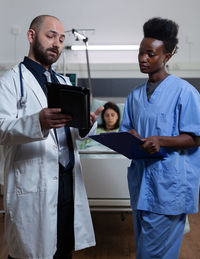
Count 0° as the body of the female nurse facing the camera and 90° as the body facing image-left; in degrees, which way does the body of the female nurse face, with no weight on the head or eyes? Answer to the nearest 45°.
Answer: approximately 45°

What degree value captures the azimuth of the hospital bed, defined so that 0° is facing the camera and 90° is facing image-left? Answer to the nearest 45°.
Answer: approximately 0°

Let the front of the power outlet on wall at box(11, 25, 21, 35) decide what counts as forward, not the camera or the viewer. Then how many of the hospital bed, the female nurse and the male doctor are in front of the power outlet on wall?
3

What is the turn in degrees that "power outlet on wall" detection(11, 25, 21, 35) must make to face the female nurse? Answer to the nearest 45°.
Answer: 0° — it already faces them

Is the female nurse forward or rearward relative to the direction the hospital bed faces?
forward

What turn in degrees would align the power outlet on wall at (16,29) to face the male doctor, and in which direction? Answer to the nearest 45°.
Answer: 0° — it already faces them

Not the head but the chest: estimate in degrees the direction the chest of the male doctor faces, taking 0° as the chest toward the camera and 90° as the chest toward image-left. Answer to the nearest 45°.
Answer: approximately 315°

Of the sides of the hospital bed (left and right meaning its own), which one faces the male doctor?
front

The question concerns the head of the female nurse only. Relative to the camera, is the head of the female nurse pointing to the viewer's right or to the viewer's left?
to the viewer's left

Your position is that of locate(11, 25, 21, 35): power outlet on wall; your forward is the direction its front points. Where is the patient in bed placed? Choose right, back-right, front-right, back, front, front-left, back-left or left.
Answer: front-left

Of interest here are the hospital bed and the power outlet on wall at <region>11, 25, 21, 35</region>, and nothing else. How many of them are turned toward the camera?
2

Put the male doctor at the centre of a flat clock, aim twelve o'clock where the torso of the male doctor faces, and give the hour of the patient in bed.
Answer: The patient in bed is roughly at 8 o'clock from the male doctor.
